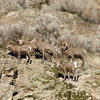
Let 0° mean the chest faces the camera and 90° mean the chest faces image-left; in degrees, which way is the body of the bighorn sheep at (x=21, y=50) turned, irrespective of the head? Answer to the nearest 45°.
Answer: approximately 90°

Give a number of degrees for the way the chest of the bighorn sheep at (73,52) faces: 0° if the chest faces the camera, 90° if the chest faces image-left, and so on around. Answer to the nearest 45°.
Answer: approximately 90°

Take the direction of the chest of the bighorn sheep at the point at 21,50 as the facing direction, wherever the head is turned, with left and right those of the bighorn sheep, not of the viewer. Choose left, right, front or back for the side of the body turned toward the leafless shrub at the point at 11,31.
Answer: right

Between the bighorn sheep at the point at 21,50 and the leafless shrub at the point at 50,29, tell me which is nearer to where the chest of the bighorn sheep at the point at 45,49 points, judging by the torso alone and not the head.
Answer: the bighorn sheep

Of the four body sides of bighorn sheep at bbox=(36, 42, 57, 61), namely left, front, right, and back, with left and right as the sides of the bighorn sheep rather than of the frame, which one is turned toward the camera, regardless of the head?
left

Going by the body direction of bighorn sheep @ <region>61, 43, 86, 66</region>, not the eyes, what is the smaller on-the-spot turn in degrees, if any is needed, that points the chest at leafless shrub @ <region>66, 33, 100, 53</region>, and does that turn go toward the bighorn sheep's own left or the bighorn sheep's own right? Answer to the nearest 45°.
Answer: approximately 90° to the bighorn sheep's own right

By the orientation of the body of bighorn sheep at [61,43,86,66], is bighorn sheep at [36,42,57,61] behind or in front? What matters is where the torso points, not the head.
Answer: in front

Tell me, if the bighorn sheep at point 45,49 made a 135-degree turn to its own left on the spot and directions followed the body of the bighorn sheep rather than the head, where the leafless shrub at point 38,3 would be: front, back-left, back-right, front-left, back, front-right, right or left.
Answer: back-left
